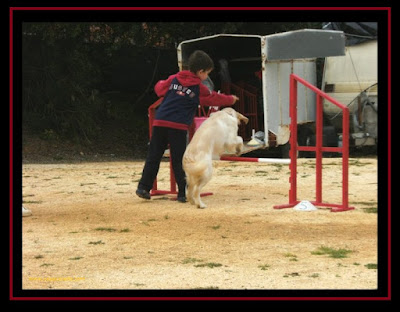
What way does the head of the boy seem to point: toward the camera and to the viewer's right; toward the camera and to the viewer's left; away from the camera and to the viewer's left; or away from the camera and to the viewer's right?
away from the camera and to the viewer's right

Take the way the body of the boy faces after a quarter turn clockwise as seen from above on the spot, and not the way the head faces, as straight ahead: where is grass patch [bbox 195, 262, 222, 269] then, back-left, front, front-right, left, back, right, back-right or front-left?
front-right

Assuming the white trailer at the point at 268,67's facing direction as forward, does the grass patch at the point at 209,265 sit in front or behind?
behind

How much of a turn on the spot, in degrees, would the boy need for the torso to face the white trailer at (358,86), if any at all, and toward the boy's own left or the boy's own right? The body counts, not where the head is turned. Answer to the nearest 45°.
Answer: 0° — they already face it

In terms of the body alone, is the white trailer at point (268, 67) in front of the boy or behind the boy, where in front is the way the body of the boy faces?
in front

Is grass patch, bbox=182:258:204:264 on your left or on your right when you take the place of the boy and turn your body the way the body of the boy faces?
on your right

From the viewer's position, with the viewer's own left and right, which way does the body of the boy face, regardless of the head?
facing away from the viewer and to the right of the viewer

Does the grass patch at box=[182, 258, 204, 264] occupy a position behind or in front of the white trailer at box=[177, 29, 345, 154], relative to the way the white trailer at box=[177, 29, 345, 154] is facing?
behind

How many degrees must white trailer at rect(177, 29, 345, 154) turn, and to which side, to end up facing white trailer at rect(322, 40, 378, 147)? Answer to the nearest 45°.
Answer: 0° — it already faces it

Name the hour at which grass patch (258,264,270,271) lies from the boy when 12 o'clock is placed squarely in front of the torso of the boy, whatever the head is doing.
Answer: The grass patch is roughly at 4 o'clock from the boy.

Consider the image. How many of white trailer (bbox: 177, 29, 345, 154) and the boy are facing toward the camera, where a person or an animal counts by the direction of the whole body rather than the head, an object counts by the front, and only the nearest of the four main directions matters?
0

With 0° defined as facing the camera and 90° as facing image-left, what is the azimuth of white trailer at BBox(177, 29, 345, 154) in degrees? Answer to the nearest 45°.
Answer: approximately 225°
